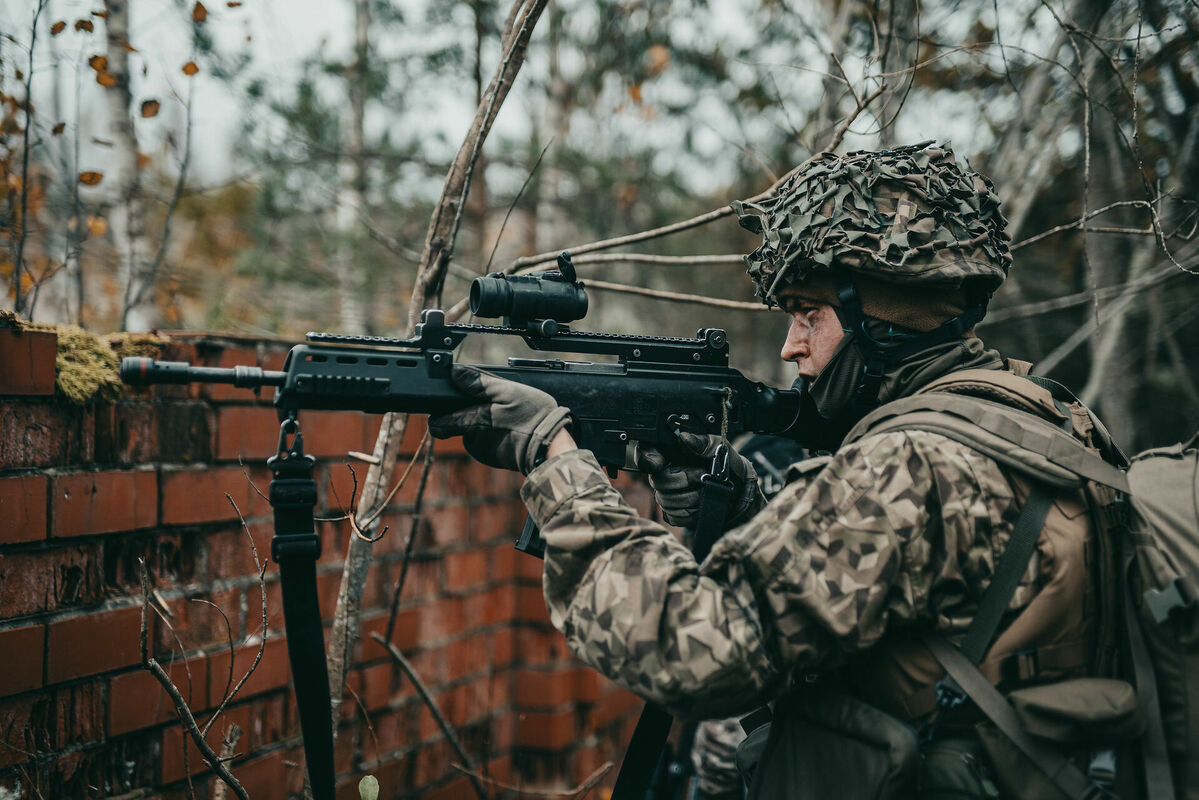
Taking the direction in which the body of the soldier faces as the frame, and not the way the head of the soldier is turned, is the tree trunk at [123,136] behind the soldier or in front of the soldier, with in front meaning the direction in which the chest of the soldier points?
in front

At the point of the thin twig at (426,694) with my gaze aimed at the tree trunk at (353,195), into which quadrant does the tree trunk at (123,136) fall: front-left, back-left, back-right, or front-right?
front-left

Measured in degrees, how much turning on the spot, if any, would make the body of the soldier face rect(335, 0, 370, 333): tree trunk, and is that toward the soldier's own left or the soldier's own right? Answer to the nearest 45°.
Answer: approximately 45° to the soldier's own right

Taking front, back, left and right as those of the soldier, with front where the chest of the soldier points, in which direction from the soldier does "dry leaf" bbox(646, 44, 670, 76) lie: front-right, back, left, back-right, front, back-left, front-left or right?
right

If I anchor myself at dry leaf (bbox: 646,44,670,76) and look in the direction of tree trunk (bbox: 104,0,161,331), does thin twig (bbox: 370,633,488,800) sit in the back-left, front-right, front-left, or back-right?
front-left

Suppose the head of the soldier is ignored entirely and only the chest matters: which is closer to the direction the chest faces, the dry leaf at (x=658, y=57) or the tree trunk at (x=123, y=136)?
the tree trunk

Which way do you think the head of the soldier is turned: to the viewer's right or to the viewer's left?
to the viewer's left

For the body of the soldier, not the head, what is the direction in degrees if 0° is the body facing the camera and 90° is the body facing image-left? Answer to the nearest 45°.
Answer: approximately 90°

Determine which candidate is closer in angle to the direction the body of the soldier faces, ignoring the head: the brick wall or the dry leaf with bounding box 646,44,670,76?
the brick wall
